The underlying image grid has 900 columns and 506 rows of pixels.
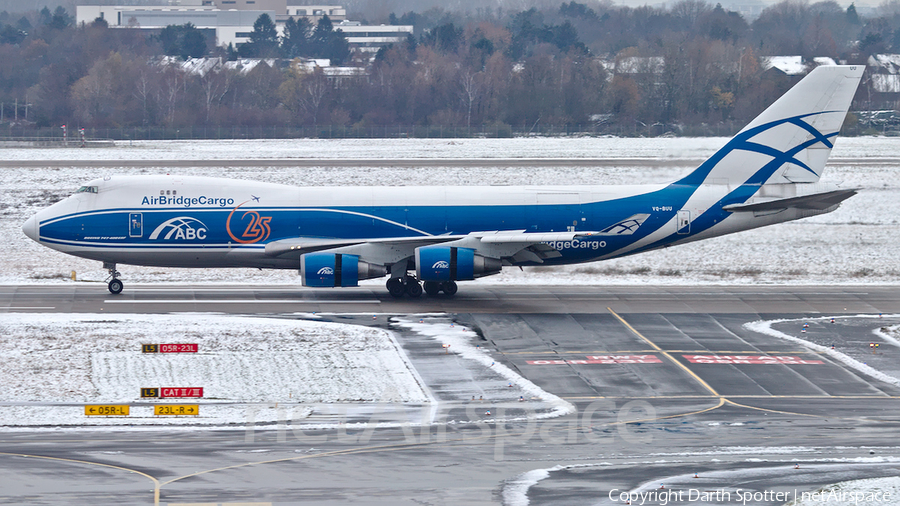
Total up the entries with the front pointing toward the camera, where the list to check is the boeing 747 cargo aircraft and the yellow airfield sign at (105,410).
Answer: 1

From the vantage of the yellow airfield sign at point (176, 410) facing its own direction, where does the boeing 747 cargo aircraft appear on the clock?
The boeing 747 cargo aircraft is roughly at 7 o'clock from the yellow airfield sign.

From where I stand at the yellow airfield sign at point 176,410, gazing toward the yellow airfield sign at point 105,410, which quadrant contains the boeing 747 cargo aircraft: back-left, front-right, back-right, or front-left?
back-right

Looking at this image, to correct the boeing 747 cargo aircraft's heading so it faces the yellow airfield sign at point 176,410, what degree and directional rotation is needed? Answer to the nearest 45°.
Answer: approximately 90° to its left

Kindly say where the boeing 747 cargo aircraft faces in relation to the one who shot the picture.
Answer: facing to the left of the viewer

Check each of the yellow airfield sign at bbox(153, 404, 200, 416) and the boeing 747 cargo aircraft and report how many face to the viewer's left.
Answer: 1

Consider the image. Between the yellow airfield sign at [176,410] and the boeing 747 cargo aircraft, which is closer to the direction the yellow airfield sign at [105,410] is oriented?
the yellow airfield sign

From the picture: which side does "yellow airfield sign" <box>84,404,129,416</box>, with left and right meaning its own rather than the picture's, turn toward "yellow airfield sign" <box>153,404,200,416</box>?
left

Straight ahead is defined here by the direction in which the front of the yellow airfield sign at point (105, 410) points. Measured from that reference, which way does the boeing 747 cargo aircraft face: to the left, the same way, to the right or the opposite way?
to the right

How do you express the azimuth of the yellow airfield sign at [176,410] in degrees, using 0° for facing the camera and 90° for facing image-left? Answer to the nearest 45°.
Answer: approximately 0°
